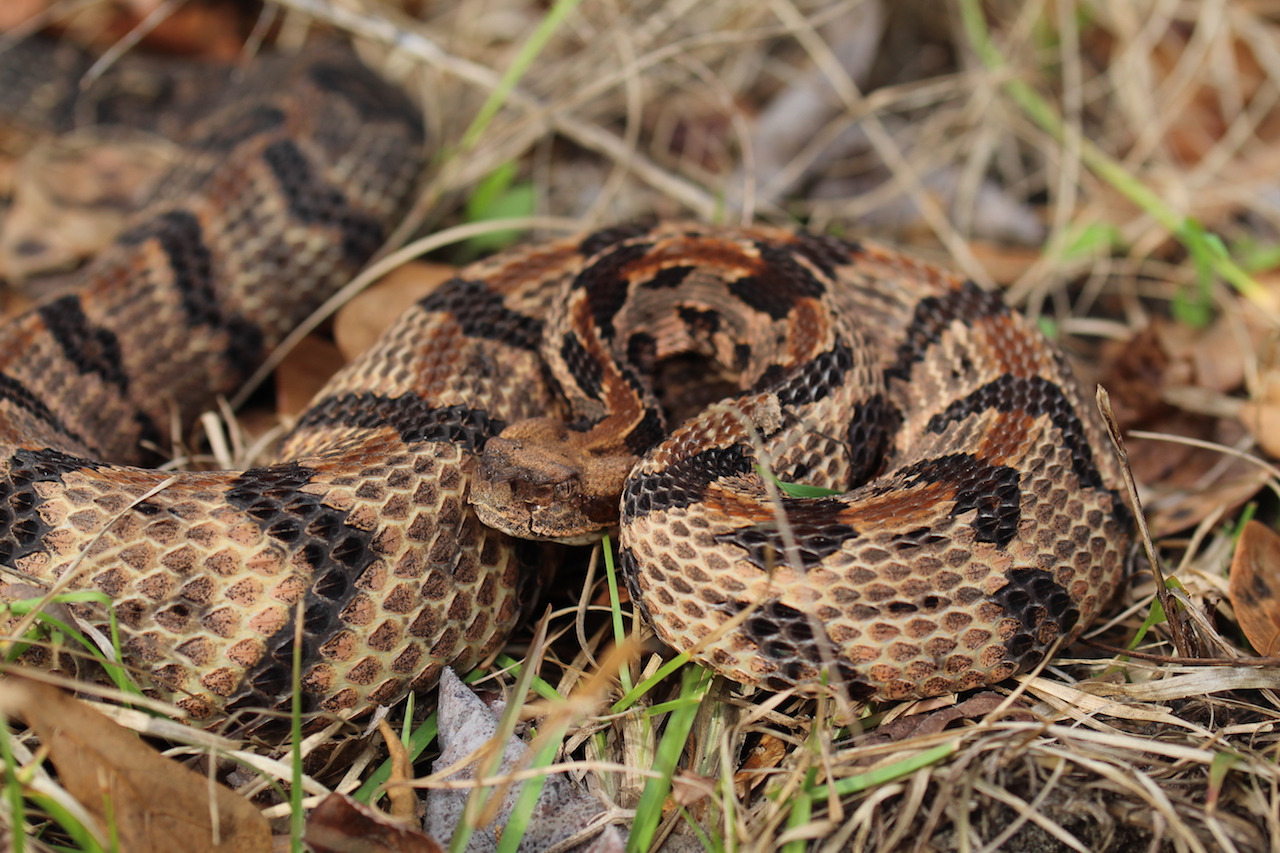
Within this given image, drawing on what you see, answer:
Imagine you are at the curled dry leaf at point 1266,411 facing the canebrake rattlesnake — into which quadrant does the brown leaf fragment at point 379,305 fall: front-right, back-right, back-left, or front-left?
front-right

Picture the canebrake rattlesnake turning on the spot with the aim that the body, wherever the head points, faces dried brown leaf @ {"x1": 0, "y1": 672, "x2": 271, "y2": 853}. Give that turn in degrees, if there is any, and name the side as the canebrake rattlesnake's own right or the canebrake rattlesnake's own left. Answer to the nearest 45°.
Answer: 0° — it already faces it

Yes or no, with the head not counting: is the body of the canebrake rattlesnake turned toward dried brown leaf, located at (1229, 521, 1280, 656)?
no

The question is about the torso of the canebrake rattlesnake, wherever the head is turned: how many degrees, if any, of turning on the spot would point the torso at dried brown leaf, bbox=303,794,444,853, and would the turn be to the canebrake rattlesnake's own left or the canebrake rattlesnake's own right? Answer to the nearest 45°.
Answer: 0° — it already faces it

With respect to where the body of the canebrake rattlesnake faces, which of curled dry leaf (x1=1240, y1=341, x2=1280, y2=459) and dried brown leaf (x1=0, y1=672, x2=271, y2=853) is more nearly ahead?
the dried brown leaf

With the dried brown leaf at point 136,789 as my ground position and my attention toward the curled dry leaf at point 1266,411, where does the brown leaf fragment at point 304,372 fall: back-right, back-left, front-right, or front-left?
front-left

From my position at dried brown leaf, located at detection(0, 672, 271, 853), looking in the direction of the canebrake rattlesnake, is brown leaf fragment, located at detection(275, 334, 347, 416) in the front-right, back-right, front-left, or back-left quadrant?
front-left

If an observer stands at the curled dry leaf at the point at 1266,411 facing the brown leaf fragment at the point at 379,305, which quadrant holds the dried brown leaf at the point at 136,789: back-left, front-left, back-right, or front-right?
front-left
